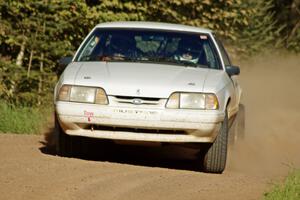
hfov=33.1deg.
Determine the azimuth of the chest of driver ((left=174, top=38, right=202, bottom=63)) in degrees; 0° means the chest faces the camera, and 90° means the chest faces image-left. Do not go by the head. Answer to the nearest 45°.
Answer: approximately 0°

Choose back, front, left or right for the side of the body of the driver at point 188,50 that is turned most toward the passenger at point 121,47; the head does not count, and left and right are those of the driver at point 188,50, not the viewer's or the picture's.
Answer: right

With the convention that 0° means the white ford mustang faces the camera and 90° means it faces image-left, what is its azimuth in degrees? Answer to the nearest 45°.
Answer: approximately 0°
